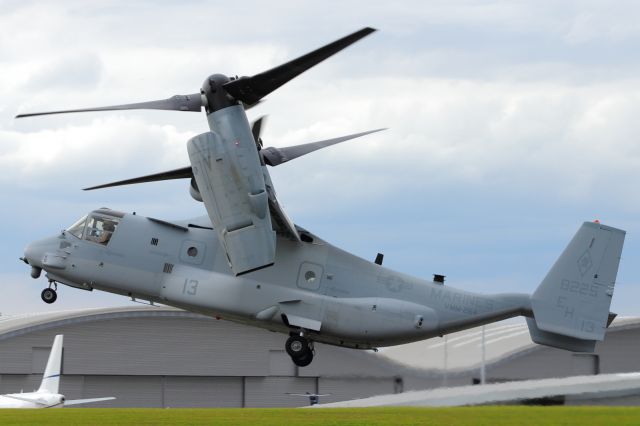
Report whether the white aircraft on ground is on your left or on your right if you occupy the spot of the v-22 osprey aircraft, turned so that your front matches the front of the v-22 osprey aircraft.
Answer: on your right

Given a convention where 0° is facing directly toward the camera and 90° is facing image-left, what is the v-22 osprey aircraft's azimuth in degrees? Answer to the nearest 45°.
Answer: approximately 90°
